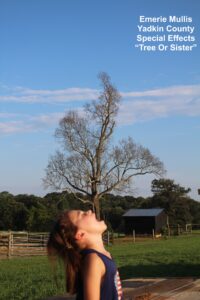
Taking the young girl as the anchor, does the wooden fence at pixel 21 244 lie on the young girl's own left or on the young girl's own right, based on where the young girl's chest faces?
on the young girl's own left

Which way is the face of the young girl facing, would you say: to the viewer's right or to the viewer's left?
to the viewer's right

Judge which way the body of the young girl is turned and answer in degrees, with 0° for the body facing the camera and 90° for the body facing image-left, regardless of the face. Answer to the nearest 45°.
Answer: approximately 270°
